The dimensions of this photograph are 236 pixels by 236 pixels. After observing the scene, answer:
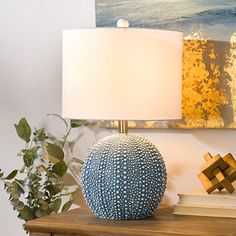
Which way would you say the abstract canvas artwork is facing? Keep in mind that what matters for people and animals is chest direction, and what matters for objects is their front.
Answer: toward the camera

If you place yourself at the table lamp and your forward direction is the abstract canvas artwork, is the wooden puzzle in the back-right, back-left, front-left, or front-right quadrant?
front-right
